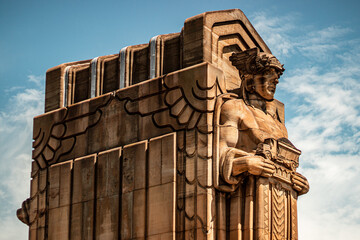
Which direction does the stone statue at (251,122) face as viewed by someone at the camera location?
facing the viewer and to the right of the viewer
